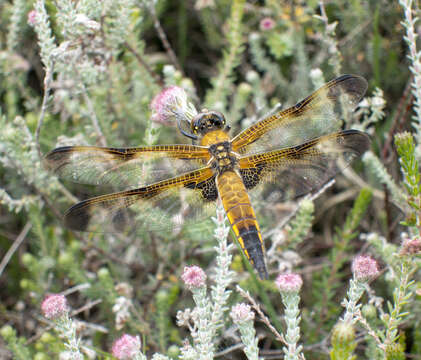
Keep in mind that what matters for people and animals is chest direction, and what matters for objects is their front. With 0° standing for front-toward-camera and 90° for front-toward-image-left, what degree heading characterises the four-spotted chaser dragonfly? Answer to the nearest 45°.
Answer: approximately 180°
